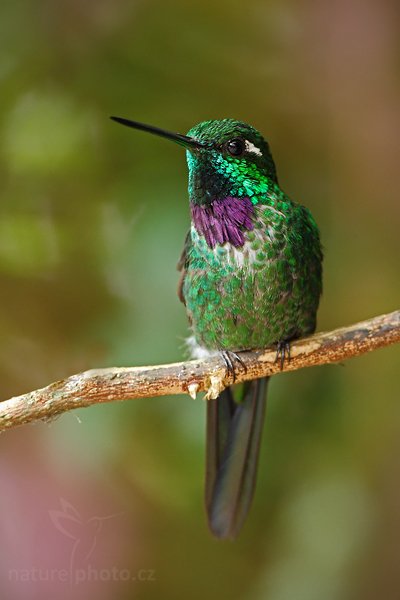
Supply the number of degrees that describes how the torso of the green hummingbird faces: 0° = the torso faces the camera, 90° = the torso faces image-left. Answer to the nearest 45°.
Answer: approximately 45°
